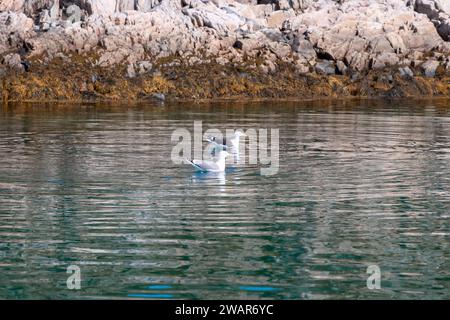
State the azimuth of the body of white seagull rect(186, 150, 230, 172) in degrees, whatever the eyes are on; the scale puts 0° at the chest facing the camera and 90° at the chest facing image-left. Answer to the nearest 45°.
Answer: approximately 270°
